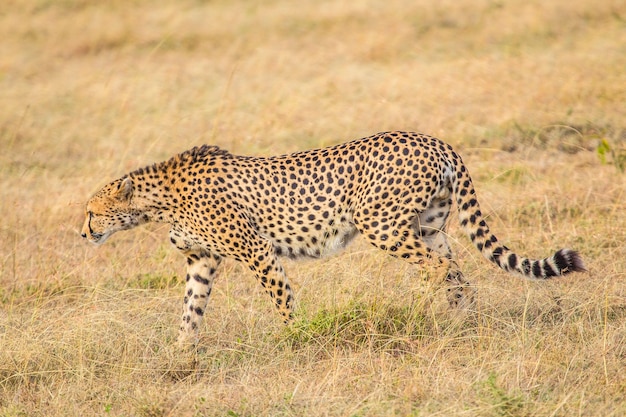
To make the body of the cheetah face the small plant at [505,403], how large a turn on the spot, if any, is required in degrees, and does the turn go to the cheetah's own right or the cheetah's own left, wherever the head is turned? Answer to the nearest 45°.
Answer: approximately 135° to the cheetah's own left

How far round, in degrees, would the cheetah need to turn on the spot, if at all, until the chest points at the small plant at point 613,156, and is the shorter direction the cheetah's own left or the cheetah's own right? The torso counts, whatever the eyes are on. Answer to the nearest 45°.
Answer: approximately 135° to the cheetah's own right

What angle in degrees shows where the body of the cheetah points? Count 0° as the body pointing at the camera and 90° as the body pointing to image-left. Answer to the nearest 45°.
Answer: approximately 90°
